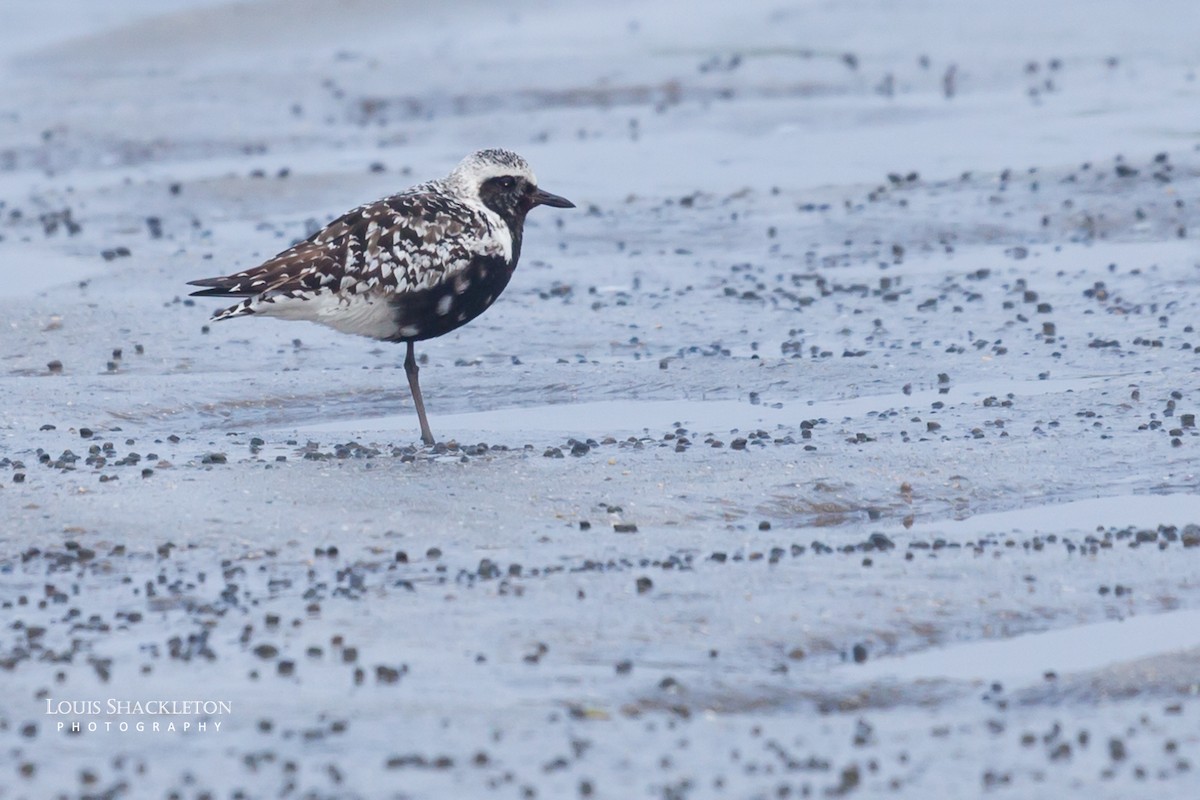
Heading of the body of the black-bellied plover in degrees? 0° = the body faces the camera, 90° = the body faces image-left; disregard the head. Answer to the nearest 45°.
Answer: approximately 270°
